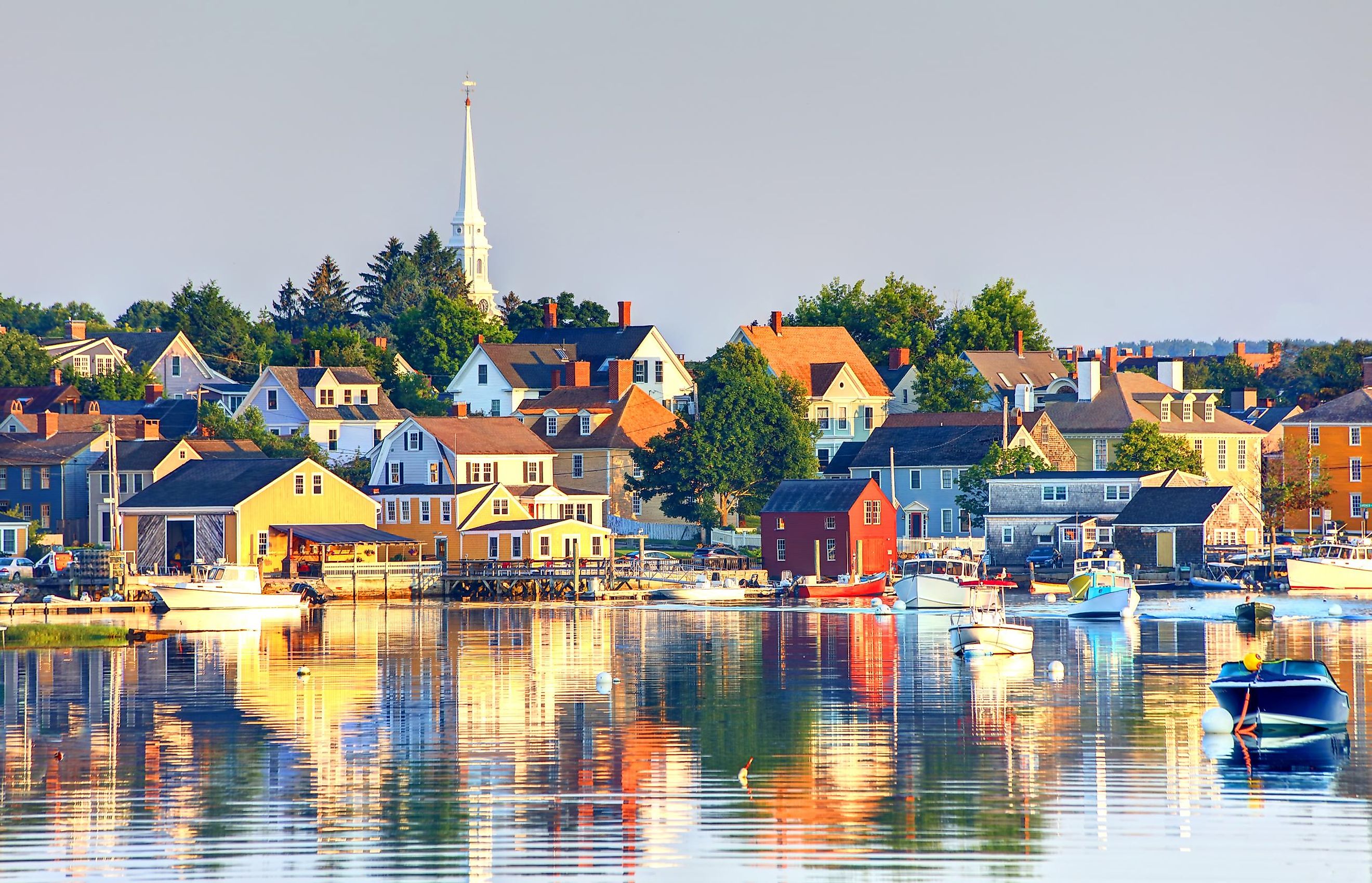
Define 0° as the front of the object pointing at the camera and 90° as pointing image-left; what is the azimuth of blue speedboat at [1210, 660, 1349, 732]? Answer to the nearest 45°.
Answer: approximately 45°
